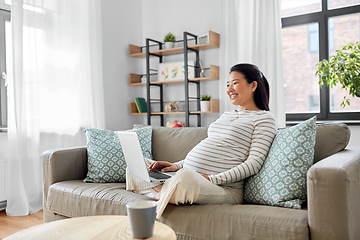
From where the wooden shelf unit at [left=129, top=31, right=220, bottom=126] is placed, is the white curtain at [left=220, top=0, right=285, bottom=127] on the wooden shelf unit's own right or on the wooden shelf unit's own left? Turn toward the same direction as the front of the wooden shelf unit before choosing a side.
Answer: on the wooden shelf unit's own left

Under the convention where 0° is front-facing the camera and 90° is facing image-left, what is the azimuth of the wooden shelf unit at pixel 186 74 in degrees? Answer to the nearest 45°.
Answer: approximately 45°

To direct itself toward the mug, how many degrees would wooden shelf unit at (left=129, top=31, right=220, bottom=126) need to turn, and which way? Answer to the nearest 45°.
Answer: approximately 45° to its left

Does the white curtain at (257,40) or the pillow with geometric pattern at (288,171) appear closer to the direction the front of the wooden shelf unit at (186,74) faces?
the pillow with geometric pattern

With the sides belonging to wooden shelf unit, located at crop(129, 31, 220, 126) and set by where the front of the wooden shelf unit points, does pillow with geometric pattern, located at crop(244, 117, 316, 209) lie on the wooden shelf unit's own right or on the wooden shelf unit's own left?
on the wooden shelf unit's own left

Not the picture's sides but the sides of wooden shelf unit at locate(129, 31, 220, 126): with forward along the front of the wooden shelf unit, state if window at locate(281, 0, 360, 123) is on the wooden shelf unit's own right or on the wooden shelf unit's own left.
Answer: on the wooden shelf unit's own left

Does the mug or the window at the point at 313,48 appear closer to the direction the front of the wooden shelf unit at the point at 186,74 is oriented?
the mug
